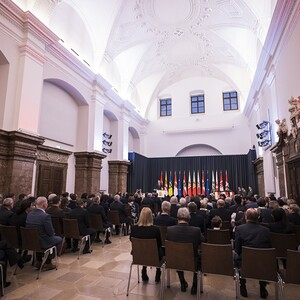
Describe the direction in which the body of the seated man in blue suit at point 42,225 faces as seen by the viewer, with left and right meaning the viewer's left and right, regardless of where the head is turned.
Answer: facing away from the viewer and to the right of the viewer

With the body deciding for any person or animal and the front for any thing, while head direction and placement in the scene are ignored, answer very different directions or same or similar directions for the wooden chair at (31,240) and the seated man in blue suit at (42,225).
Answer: same or similar directions

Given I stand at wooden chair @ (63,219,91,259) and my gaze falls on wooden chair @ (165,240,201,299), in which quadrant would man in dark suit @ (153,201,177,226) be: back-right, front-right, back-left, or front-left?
front-left

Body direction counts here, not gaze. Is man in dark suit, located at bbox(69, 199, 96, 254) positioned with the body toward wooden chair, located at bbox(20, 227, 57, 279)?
no

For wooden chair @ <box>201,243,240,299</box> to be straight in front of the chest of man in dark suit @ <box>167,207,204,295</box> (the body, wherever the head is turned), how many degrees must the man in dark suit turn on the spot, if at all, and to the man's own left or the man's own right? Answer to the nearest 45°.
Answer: approximately 135° to the man's own right

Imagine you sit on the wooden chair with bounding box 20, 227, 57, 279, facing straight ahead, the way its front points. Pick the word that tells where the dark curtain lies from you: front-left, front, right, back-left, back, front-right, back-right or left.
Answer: front

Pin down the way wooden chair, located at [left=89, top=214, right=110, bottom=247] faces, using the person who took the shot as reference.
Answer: facing away from the viewer and to the right of the viewer

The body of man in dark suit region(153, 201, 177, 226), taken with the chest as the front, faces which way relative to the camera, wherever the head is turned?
away from the camera

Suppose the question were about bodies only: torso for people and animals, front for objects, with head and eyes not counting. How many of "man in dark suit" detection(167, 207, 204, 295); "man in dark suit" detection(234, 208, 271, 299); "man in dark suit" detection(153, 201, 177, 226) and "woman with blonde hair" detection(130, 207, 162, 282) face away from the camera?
4

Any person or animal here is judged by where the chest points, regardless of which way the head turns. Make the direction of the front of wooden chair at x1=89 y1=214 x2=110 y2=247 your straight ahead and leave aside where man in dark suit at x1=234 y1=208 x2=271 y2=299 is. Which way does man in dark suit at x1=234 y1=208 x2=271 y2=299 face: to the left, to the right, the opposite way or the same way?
the same way

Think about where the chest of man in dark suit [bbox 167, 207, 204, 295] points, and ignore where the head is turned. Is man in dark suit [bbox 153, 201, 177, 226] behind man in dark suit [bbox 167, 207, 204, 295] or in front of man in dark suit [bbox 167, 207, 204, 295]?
in front

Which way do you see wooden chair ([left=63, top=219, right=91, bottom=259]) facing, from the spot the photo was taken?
facing away from the viewer and to the right of the viewer

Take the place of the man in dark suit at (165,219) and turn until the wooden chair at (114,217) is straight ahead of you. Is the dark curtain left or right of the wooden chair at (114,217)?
right

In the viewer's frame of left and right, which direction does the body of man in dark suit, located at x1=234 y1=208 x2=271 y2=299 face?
facing away from the viewer

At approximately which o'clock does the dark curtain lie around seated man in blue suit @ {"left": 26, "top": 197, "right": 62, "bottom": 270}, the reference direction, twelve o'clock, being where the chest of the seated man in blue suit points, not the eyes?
The dark curtain is roughly at 12 o'clock from the seated man in blue suit.

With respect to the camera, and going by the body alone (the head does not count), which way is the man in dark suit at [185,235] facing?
away from the camera

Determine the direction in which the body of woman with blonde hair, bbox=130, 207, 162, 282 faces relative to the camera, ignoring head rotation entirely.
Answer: away from the camera

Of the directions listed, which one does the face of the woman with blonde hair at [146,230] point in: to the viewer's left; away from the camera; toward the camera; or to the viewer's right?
away from the camera

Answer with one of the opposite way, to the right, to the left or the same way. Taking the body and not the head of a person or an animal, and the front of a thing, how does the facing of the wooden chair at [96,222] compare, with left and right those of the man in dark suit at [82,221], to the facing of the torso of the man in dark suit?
the same way
